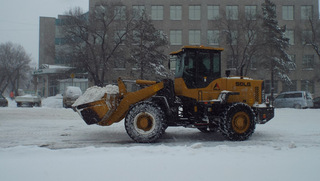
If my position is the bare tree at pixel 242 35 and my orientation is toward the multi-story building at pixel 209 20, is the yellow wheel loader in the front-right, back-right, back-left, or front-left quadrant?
back-left

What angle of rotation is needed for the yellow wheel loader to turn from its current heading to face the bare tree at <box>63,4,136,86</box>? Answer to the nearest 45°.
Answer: approximately 90° to its right

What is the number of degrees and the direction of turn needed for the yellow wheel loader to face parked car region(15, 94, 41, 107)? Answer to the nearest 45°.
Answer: approximately 45° to its right

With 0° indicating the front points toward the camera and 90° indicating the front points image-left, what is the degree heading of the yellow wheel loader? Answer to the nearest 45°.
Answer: approximately 90°

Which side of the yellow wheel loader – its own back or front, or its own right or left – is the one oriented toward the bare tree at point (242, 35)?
right

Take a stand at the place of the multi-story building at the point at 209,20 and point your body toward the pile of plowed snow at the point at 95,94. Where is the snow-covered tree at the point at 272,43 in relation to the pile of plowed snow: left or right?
left

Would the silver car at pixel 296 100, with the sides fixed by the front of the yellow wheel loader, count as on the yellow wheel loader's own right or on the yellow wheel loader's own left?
on the yellow wheel loader's own right

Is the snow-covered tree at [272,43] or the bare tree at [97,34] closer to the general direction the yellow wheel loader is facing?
the bare tree

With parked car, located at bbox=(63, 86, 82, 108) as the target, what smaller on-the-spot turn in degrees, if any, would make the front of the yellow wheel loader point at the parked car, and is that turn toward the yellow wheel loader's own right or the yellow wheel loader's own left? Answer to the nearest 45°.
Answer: approximately 45° to the yellow wheel loader's own right

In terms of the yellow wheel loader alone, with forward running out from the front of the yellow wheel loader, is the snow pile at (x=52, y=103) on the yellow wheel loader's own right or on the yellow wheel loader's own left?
on the yellow wheel loader's own right

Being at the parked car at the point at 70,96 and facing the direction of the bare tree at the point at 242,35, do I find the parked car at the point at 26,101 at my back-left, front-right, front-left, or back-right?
back-left

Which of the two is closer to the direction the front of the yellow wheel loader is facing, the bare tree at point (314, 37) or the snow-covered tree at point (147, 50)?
the snow-covered tree
